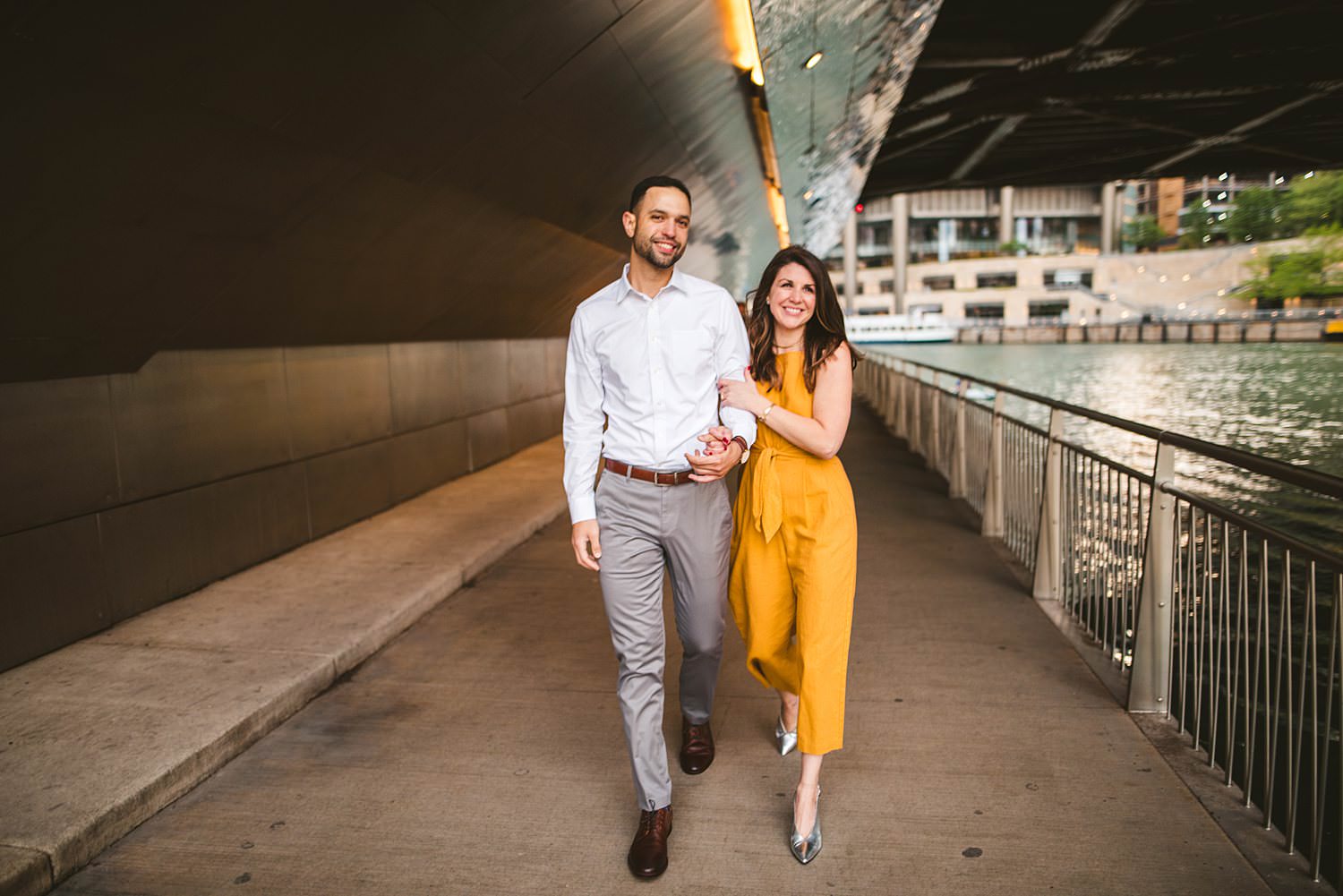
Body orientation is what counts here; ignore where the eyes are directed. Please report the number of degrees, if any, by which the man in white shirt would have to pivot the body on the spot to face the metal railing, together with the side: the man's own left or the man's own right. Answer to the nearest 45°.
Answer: approximately 90° to the man's own left

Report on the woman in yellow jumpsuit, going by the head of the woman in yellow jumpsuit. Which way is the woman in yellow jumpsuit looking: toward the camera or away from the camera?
toward the camera

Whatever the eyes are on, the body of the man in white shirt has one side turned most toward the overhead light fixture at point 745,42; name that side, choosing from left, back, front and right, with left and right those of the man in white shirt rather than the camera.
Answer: back

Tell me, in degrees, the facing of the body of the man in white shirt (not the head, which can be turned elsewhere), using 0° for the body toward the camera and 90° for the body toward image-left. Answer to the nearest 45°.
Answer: approximately 0°

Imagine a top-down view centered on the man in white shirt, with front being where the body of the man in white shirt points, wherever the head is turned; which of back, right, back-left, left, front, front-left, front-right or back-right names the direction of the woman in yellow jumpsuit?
left
